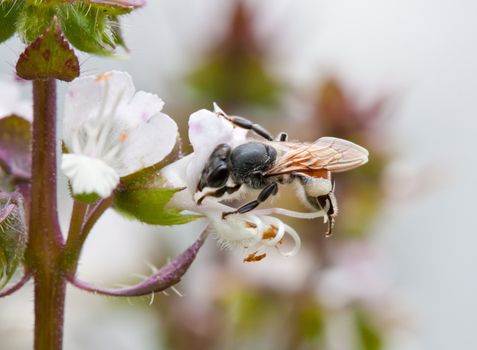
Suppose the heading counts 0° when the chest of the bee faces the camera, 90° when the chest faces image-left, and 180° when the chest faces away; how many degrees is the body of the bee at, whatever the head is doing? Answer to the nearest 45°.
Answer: approximately 90°
